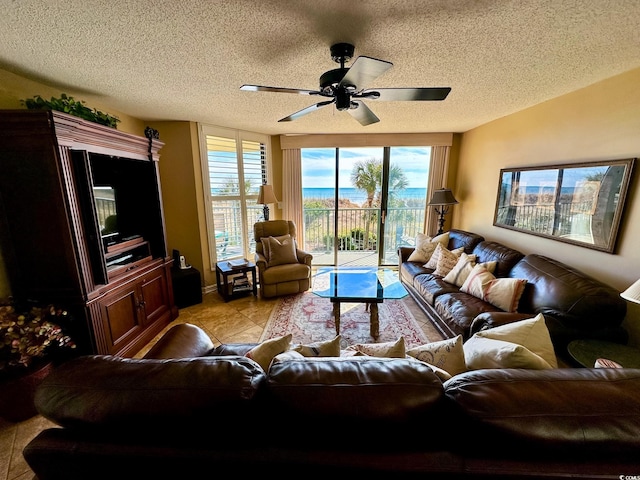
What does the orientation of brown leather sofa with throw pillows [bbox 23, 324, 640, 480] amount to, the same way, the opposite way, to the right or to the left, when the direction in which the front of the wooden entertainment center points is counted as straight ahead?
to the left

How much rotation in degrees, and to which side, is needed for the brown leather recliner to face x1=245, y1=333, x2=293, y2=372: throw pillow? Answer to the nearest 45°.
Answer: approximately 45° to its right

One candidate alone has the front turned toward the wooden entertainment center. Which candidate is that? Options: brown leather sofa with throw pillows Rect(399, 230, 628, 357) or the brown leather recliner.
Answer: the brown leather sofa with throw pillows

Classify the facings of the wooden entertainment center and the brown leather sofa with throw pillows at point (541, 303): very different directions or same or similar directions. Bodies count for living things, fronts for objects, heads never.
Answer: very different directions

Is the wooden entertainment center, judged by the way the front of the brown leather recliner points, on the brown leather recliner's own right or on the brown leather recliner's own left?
on the brown leather recliner's own right

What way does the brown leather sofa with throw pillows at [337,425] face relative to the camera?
away from the camera

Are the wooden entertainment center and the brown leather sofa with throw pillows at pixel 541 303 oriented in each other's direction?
yes

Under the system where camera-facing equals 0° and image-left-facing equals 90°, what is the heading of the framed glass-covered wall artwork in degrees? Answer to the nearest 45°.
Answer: approximately 45°

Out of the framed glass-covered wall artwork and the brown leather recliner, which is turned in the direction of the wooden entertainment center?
the framed glass-covered wall artwork

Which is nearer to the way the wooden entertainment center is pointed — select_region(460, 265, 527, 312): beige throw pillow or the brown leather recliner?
the beige throw pillow

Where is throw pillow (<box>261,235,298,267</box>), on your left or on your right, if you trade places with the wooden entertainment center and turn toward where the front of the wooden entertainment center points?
on your left

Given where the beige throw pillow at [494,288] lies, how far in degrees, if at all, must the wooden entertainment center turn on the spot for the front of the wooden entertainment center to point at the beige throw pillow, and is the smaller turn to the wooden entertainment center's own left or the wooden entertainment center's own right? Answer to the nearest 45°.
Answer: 0° — it already faces it
